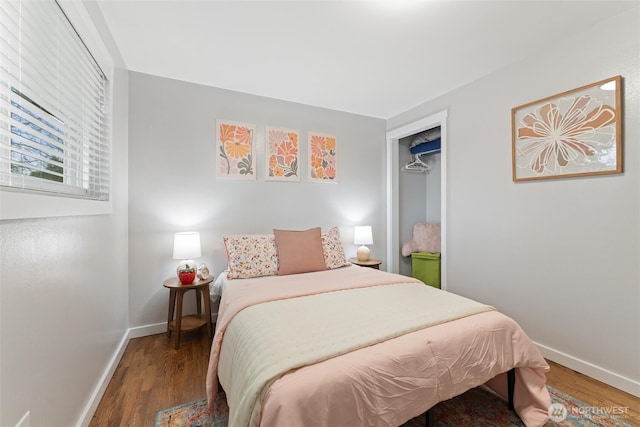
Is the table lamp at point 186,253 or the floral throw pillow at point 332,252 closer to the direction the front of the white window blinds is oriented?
the floral throw pillow

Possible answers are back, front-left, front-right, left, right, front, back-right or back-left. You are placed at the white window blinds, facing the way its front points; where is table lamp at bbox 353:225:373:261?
front-left

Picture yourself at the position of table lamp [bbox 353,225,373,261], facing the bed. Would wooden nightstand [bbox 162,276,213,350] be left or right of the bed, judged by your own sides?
right

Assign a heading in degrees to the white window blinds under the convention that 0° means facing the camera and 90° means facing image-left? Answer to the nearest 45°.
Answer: approximately 315°

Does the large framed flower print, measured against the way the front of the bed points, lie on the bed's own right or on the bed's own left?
on the bed's own left

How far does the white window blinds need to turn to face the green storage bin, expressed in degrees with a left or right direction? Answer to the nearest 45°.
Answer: approximately 45° to its left

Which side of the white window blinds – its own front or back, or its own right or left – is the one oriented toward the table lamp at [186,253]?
left

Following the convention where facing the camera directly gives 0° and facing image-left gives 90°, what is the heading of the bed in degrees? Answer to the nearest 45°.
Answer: approximately 315°

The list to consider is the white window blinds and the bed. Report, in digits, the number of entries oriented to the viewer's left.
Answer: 0

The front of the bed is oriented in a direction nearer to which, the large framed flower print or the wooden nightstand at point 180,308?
the large framed flower print
